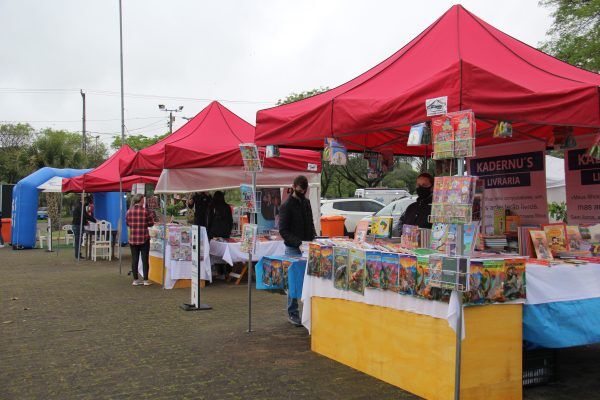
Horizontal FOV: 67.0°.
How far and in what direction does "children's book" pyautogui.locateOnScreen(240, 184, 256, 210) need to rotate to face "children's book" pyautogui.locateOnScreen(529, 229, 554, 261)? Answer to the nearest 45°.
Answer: approximately 45° to its left

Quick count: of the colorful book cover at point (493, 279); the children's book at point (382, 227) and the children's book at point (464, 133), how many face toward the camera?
3

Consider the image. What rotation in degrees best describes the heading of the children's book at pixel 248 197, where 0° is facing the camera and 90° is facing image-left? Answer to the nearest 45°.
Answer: approximately 0°

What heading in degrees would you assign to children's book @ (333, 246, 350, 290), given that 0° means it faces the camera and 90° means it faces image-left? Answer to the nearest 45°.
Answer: approximately 45°

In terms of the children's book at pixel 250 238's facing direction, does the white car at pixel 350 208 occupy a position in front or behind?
behind

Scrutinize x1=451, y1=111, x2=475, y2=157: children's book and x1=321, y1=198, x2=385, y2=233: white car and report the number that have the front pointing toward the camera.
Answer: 1
